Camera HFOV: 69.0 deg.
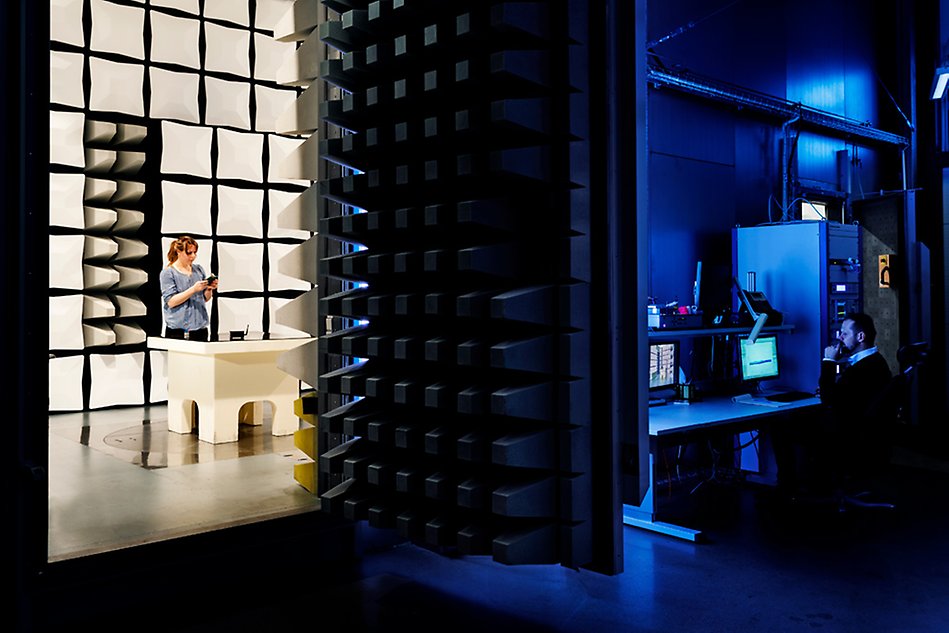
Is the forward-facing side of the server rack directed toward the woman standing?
no

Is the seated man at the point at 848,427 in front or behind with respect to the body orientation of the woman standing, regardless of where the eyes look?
in front

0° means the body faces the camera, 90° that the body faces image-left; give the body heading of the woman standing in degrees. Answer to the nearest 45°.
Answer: approximately 315°

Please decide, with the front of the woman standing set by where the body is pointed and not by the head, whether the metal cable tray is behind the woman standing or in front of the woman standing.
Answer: in front

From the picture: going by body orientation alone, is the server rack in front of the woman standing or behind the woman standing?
in front

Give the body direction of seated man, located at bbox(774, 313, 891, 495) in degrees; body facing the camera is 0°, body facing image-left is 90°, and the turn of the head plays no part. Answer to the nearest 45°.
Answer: approximately 90°

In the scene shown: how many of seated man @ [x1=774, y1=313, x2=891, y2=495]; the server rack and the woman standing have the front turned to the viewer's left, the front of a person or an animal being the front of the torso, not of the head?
1

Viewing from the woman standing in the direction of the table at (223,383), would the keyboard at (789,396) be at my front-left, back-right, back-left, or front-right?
front-left

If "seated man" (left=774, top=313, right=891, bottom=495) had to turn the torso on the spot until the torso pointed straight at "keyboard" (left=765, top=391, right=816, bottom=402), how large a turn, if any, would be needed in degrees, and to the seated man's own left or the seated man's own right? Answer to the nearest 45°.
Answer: approximately 45° to the seated man's own right

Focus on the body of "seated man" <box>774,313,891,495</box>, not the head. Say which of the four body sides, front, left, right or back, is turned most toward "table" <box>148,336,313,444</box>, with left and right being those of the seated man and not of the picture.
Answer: front

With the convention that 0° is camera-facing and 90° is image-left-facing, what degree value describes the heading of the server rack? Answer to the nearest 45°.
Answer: approximately 315°

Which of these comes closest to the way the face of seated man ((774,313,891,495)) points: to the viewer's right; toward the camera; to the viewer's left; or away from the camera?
to the viewer's left

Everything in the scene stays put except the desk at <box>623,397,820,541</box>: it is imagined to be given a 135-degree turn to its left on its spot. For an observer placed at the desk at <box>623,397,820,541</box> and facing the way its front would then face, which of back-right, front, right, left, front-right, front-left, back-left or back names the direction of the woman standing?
left
